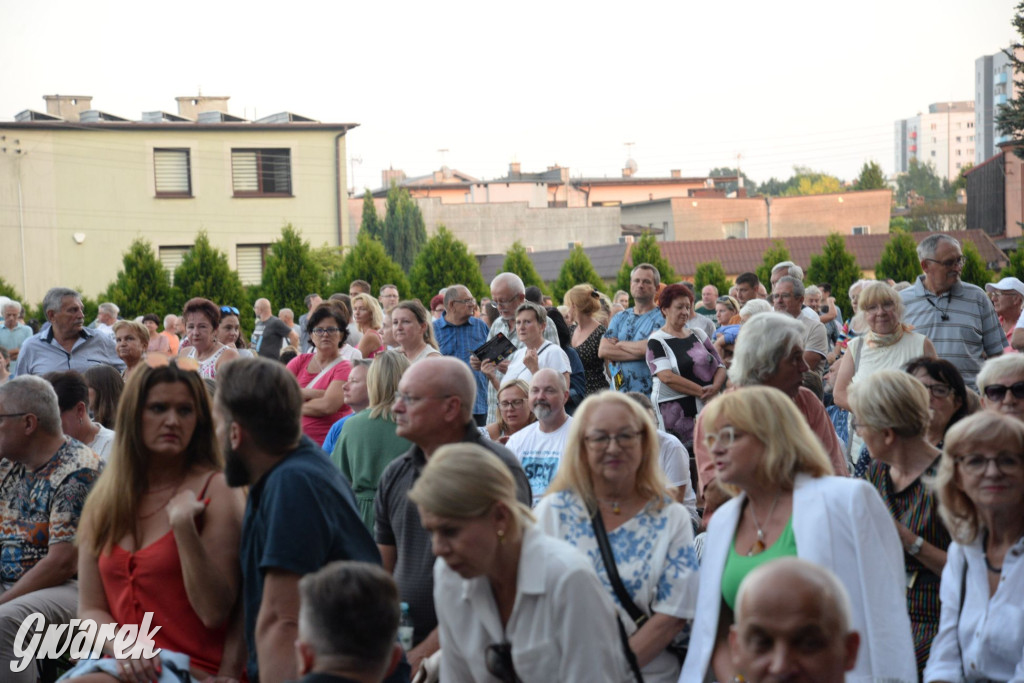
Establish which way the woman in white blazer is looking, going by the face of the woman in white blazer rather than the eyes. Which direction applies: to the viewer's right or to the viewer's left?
to the viewer's left

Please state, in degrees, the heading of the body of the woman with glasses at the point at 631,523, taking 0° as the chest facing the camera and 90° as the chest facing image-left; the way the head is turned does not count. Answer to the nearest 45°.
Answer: approximately 0°

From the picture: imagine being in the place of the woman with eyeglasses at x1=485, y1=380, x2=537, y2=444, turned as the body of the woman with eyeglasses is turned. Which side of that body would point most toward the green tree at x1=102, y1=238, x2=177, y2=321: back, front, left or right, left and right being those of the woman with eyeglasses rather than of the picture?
back

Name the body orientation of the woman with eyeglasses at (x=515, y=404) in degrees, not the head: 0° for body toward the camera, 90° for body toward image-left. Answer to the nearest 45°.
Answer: approximately 45°

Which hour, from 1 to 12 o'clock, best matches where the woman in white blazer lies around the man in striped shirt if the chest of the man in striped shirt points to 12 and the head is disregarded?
The woman in white blazer is roughly at 12 o'clock from the man in striped shirt.

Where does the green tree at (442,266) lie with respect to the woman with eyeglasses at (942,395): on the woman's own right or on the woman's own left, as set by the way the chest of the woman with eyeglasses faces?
on the woman's own right

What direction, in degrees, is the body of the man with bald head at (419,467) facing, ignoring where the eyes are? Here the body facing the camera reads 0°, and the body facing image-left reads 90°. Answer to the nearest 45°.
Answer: approximately 45°

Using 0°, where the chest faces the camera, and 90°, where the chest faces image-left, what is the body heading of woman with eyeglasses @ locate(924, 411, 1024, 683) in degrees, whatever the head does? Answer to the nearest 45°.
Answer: approximately 0°

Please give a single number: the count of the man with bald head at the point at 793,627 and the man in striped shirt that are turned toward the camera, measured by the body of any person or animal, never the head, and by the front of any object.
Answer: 2
